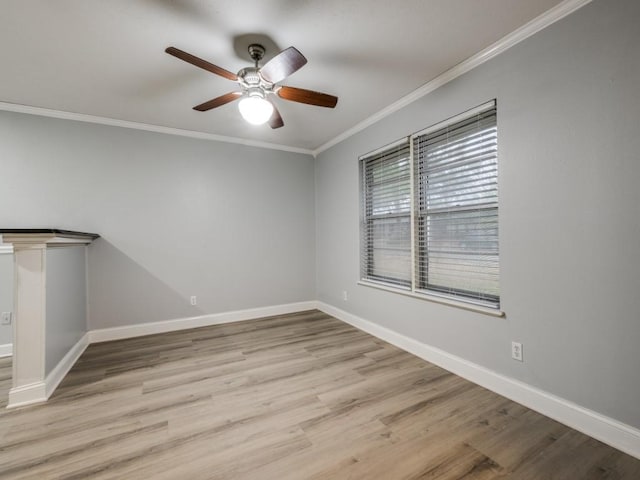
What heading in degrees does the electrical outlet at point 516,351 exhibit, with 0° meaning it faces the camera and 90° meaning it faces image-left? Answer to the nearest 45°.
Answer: approximately 45°
